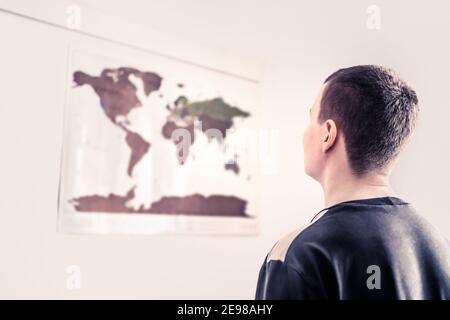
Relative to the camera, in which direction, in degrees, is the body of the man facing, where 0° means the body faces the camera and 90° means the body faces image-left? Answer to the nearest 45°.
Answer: approximately 135°

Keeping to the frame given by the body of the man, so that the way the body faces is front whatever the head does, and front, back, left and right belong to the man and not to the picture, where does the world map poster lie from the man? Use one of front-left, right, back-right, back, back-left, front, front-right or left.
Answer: front

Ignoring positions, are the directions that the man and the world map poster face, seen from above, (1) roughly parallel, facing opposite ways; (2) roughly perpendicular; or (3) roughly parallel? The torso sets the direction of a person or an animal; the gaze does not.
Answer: roughly parallel, facing opposite ways

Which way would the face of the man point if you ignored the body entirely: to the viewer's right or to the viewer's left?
to the viewer's left

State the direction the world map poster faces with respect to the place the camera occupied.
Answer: facing the viewer and to the right of the viewer
